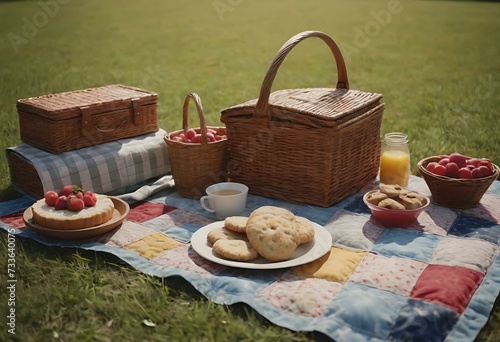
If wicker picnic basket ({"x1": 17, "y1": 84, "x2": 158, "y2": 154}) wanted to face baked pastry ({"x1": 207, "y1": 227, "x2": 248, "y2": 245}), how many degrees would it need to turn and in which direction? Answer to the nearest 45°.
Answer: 0° — it already faces it

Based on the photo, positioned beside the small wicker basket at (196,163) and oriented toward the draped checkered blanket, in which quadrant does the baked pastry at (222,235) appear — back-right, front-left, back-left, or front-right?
back-left

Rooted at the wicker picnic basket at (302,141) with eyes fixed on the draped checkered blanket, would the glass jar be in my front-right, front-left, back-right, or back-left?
back-right

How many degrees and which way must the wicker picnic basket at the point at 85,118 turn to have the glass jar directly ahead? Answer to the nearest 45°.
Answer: approximately 45° to its left

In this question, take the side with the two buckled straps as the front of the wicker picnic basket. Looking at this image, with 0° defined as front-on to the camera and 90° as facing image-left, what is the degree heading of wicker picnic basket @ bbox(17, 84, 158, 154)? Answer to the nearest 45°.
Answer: approximately 315°

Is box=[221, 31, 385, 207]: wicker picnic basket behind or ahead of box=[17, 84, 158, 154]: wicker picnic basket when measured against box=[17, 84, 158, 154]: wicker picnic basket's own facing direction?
ahead

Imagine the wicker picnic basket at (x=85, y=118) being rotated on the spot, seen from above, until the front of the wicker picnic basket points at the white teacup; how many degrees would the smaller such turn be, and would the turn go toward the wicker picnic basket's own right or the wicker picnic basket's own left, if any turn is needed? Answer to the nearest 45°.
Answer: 0° — it already faces it

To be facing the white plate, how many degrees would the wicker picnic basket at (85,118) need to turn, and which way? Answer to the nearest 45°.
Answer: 0° — it already faces it

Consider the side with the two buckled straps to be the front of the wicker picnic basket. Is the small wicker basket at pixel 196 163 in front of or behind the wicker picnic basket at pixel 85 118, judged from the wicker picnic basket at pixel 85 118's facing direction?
in front
